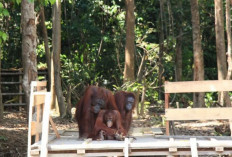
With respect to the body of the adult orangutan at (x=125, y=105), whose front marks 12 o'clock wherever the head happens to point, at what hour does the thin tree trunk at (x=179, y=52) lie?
The thin tree trunk is roughly at 8 o'clock from the adult orangutan.

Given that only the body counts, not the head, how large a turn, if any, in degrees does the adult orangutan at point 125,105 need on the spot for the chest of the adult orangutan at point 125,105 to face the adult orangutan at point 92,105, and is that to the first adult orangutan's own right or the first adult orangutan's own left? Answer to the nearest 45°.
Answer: approximately 90° to the first adult orangutan's own right

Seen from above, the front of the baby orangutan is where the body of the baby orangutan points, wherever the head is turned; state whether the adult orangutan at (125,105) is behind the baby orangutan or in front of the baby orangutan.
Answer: behind

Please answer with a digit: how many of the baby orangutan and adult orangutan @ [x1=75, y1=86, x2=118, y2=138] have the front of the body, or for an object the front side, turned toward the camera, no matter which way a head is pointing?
2

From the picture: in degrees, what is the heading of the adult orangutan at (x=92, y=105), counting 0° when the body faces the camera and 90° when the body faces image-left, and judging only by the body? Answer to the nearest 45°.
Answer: approximately 0°

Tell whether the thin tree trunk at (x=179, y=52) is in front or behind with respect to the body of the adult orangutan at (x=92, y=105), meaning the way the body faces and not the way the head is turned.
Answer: behind

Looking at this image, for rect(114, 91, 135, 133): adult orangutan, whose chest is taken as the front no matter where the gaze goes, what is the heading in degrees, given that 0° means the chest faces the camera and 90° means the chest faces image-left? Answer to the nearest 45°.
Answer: approximately 315°
